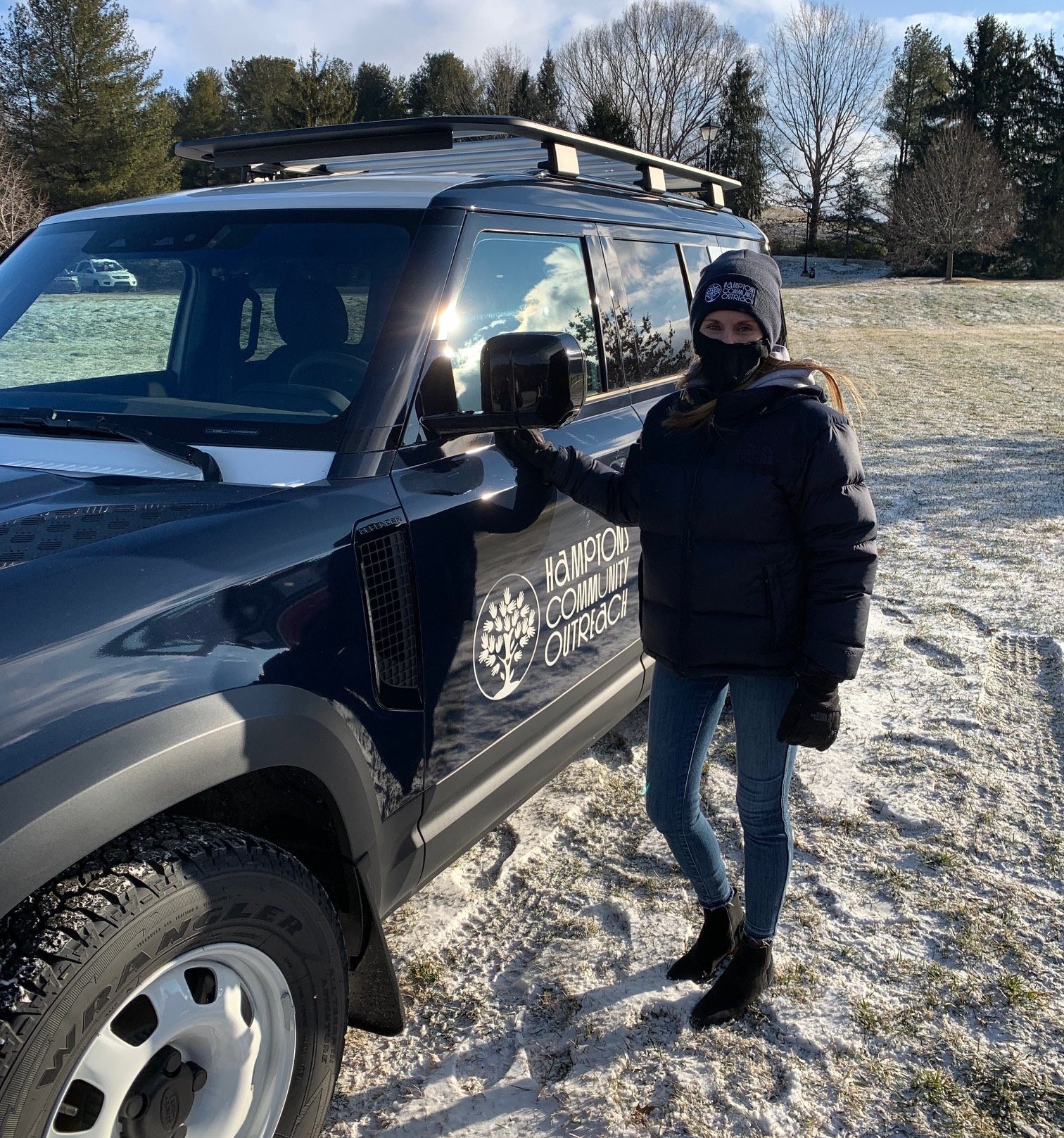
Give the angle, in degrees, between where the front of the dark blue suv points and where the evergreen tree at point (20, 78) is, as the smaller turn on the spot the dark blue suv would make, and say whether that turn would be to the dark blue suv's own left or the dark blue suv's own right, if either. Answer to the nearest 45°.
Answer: approximately 135° to the dark blue suv's own right

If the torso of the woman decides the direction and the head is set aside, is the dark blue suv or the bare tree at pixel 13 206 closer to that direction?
the dark blue suv

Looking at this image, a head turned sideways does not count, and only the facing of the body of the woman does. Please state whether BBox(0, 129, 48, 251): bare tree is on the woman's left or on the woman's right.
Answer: on the woman's right

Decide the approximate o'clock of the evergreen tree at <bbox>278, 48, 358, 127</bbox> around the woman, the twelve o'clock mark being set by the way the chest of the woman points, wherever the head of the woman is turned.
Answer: The evergreen tree is roughly at 4 o'clock from the woman.

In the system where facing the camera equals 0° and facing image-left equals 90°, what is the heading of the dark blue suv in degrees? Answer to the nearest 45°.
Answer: approximately 45°

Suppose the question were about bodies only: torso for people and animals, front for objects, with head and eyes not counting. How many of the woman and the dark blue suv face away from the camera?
0

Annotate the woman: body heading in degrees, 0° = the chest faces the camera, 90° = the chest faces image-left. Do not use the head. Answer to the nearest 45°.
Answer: approximately 45°

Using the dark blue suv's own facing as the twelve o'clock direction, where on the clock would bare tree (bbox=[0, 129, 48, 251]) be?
The bare tree is roughly at 4 o'clock from the dark blue suv.

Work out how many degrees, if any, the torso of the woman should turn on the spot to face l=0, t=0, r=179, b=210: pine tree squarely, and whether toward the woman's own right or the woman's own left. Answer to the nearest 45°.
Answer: approximately 90° to the woman's own right
